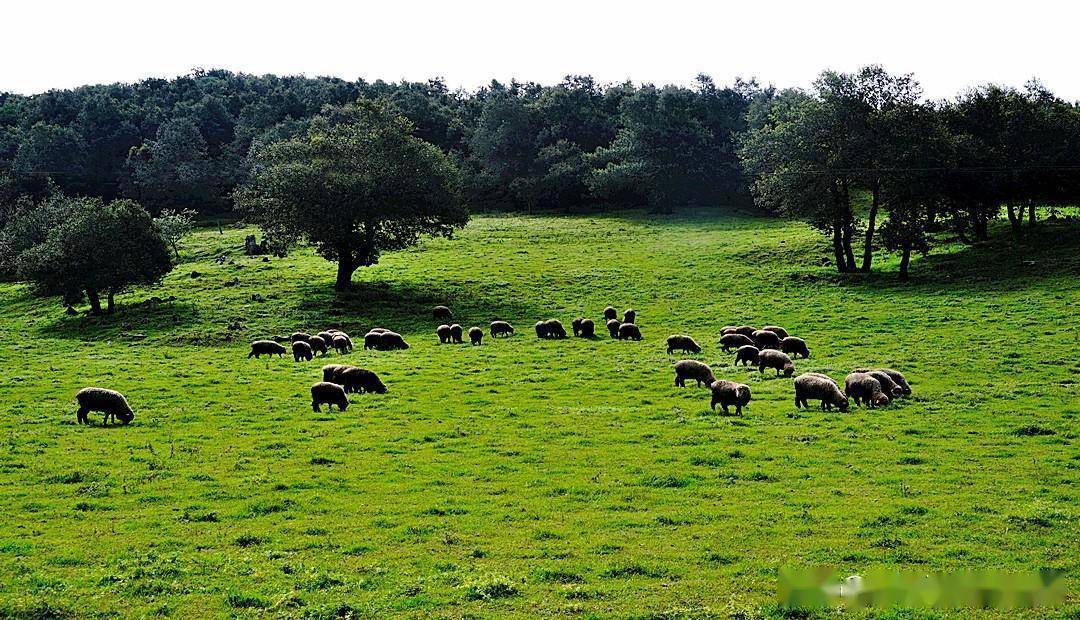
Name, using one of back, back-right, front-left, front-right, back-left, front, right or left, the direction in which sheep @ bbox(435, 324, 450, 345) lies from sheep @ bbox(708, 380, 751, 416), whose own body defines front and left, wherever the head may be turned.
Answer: back

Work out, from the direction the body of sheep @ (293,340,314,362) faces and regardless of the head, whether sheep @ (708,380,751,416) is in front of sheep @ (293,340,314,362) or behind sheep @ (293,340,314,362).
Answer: in front

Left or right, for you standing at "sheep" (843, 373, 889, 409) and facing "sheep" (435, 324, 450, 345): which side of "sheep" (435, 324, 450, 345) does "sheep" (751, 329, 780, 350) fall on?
right

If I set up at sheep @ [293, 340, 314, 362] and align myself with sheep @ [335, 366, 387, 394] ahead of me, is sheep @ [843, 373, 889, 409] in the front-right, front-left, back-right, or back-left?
front-left

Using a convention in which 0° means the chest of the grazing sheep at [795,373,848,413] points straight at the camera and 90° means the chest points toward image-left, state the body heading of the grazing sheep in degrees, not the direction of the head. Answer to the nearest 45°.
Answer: approximately 270°

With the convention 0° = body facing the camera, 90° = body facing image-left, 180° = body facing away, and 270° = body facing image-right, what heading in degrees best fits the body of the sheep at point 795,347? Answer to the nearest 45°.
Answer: approximately 270°

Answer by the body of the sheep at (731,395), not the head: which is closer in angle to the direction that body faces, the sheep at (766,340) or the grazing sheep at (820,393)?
the grazing sheep
